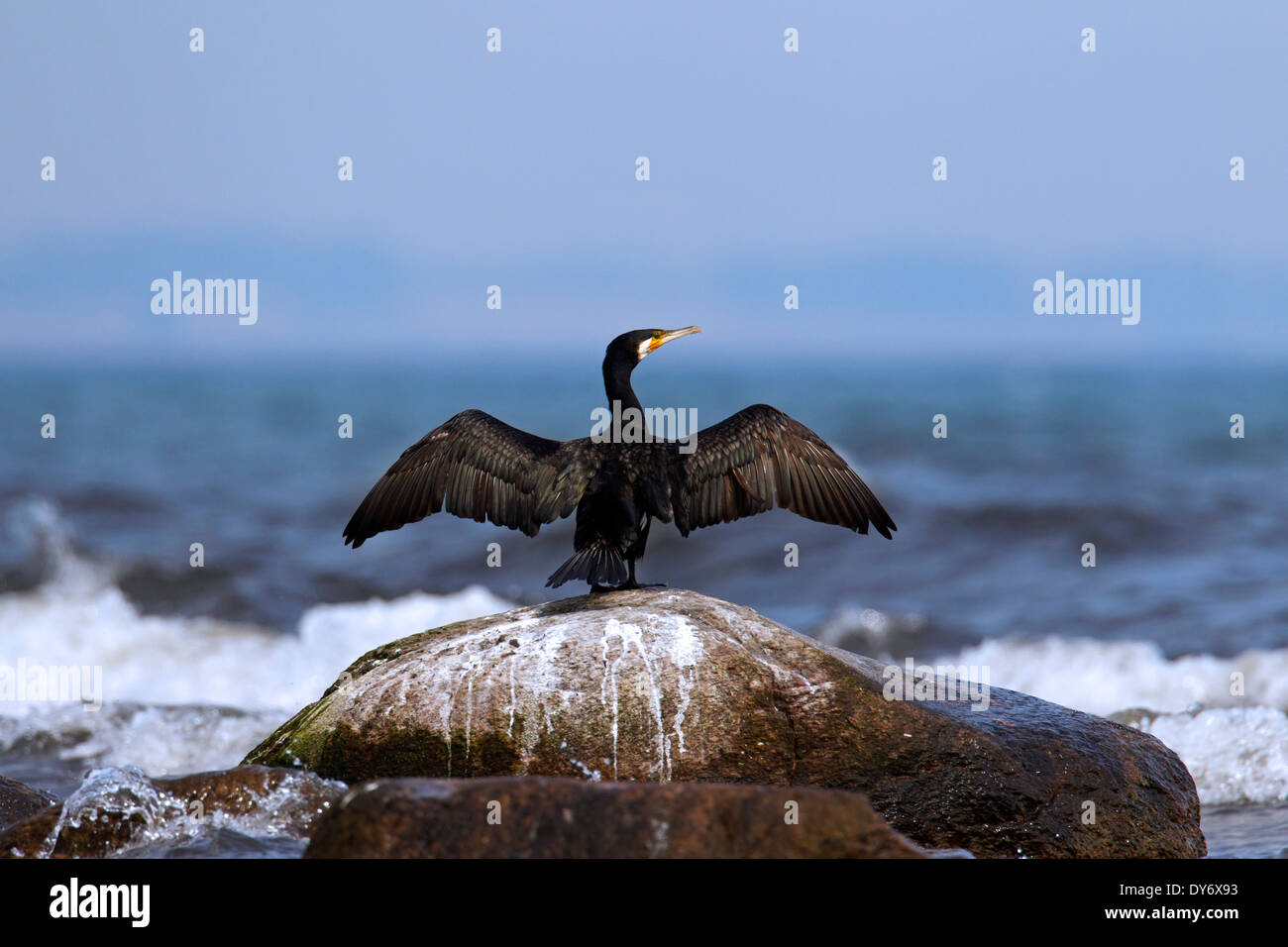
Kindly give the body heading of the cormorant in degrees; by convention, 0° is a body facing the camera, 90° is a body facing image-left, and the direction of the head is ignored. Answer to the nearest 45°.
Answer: approximately 180°

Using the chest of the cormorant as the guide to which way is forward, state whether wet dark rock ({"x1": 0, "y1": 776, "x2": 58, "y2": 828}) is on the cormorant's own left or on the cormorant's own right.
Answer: on the cormorant's own left
